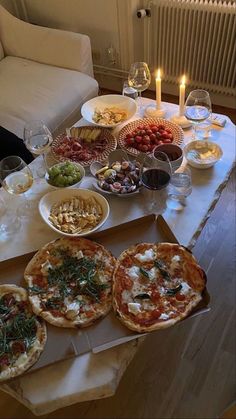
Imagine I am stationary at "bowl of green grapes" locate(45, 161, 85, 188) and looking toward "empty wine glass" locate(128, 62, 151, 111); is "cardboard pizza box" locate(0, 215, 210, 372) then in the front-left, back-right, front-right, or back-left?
back-right

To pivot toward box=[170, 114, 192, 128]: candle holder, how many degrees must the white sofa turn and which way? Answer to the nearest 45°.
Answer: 0° — it already faces it

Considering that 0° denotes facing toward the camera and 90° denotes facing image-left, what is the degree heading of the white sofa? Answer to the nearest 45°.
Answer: approximately 315°

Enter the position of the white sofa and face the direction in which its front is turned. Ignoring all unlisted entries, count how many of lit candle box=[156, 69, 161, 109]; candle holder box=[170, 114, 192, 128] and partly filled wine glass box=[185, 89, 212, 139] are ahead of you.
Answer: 3

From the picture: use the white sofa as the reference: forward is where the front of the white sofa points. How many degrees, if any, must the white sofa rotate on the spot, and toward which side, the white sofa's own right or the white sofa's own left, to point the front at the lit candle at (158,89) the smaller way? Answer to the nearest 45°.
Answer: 0° — it already faces it

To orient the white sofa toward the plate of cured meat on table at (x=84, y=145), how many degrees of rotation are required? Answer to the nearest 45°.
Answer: approximately 45° to its right
